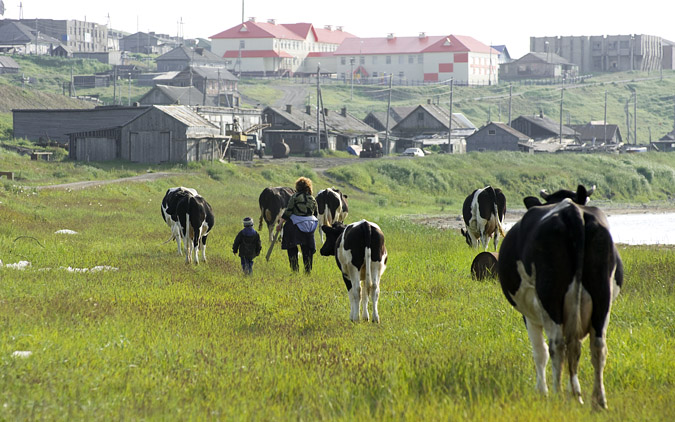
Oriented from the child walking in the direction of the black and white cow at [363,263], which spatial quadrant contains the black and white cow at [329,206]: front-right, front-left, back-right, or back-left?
back-left

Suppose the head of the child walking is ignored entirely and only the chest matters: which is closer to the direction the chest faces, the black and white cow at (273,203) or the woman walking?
the black and white cow

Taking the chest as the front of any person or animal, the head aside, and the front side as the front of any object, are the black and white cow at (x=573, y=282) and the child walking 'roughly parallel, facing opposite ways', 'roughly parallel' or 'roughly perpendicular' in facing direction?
roughly parallel

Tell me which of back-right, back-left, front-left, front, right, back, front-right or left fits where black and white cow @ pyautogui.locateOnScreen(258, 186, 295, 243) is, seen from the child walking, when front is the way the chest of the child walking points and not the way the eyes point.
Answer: front

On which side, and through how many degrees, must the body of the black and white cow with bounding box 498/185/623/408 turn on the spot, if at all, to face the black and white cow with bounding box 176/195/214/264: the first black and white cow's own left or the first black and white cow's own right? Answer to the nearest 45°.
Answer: approximately 45° to the first black and white cow's own left

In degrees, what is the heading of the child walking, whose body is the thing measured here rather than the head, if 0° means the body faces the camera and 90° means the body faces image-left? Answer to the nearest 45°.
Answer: approximately 180°

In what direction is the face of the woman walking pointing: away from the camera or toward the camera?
away from the camera

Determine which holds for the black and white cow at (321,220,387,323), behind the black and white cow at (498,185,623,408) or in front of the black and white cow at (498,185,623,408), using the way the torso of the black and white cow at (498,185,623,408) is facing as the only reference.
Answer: in front

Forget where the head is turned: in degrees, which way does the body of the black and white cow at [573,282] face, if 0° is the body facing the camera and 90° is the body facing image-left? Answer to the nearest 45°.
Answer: approximately 180°

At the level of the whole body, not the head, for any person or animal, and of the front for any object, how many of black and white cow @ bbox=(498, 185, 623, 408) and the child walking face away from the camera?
2
